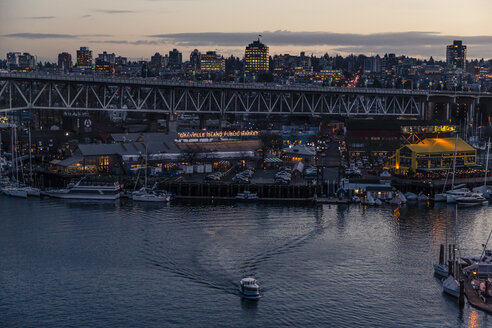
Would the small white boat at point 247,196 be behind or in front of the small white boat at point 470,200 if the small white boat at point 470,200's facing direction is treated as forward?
in front

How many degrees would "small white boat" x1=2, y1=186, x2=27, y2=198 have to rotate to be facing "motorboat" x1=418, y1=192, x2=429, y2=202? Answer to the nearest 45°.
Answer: approximately 180°

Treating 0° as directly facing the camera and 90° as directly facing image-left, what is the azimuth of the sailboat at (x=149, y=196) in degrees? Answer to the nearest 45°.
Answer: approximately 90°

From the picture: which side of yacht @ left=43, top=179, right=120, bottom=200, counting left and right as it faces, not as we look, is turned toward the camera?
left

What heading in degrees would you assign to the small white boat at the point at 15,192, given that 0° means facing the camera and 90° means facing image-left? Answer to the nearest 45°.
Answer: approximately 90°

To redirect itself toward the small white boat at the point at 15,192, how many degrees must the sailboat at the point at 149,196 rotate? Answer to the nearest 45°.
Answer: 0° — it already faces it

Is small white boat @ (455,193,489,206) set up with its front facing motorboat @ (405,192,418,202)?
yes

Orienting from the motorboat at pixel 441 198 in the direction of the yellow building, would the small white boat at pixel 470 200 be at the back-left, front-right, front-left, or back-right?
back-right

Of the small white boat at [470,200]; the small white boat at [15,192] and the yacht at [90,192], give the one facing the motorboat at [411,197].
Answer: the small white boat at [470,200]

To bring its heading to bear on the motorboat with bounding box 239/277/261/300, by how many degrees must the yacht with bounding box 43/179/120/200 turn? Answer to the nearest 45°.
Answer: approximately 90° to its left

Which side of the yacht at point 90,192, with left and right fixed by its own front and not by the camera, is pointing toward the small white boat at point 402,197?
back

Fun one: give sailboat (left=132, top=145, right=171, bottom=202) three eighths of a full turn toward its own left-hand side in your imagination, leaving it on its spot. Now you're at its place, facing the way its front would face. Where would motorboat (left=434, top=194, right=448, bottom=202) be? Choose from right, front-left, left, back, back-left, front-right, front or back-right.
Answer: front-left

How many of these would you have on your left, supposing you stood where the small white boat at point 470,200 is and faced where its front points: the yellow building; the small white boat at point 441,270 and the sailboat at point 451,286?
2
